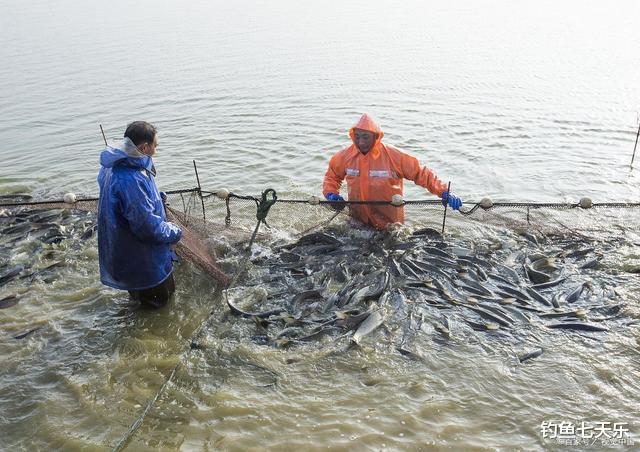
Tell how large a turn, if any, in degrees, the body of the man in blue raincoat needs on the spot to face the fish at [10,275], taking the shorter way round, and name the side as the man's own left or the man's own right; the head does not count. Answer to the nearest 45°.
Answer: approximately 90° to the man's own left

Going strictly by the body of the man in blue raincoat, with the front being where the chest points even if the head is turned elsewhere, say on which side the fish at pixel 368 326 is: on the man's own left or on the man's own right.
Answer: on the man's own right

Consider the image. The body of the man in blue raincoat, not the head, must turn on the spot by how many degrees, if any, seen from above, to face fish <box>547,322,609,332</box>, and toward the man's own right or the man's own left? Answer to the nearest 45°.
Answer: approximately 45° to the man's own right

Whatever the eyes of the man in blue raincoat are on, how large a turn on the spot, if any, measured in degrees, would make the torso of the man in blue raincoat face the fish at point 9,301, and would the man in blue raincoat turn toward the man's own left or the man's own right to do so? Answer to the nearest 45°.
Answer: approximately 90° to the man's own left

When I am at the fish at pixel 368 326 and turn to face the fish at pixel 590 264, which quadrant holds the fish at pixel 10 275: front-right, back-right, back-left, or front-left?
back-left

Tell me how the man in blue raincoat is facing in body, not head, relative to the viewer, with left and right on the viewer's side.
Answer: facing away from the viewer and to the right of the viewer

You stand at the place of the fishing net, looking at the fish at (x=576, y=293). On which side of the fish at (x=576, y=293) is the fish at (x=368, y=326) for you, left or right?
right

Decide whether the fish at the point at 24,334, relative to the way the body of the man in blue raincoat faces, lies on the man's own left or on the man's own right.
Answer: on the man's own left

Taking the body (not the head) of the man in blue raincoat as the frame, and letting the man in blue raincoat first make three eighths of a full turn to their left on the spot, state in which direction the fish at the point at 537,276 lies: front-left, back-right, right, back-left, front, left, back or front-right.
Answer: back

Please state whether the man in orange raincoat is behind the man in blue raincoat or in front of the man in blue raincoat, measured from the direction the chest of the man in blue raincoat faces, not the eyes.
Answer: in front
